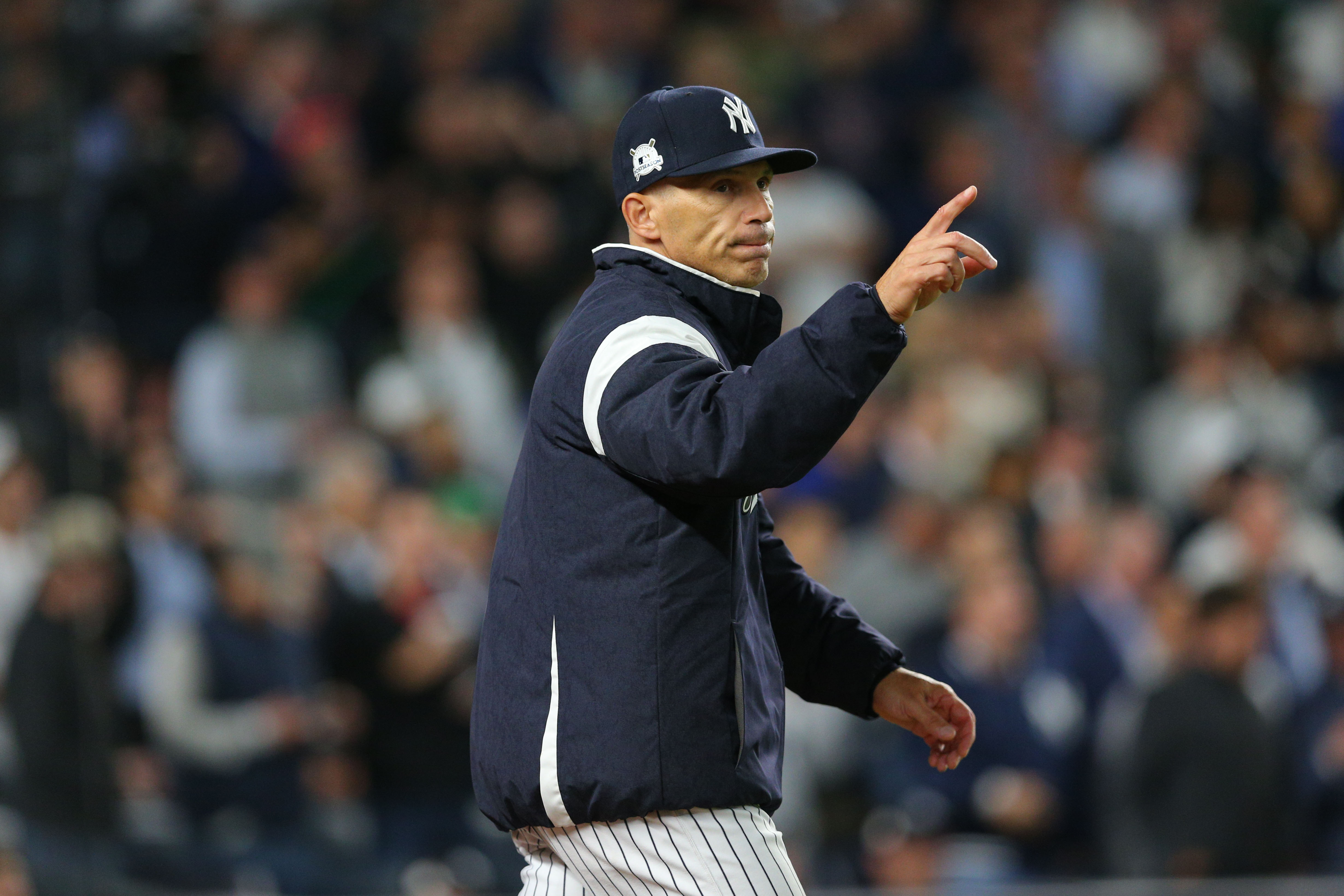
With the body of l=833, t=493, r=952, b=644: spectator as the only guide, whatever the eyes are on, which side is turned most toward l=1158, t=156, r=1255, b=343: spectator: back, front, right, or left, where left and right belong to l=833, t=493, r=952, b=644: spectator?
left

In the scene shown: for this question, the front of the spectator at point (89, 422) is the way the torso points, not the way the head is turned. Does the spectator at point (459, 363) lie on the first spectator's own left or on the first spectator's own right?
on the first spectator's own left

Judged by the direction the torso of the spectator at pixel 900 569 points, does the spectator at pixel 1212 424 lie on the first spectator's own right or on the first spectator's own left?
on the first spectator's own left

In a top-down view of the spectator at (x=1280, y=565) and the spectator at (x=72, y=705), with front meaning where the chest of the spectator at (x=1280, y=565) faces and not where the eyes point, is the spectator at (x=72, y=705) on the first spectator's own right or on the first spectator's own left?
on the first spectator's own right

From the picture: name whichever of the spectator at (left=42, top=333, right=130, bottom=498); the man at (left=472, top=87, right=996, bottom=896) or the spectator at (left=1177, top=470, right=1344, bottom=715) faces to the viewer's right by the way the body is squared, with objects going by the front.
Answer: the man

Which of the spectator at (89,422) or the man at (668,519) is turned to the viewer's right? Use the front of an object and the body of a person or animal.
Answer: the man

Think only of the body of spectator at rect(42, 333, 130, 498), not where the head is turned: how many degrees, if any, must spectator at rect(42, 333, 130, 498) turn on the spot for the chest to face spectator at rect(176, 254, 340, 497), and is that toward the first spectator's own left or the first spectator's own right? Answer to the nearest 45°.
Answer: approximately 135° to the first spectator's own left

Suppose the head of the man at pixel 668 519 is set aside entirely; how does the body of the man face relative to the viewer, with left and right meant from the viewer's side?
facing to the right of the viewer
